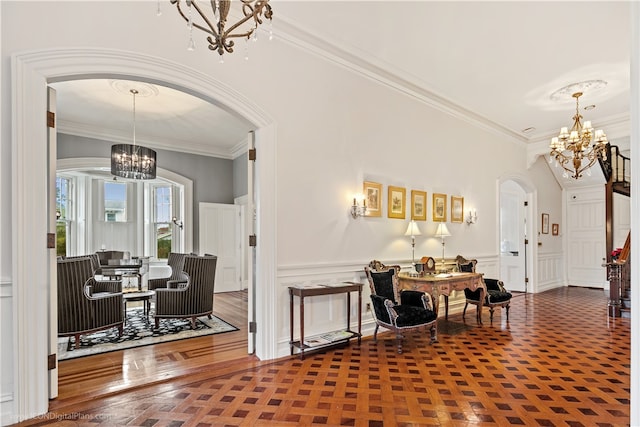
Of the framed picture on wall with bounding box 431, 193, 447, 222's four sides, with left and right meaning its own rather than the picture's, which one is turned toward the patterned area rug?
right

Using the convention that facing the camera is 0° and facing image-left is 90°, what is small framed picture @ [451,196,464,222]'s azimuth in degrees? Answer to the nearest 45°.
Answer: approximately 315°

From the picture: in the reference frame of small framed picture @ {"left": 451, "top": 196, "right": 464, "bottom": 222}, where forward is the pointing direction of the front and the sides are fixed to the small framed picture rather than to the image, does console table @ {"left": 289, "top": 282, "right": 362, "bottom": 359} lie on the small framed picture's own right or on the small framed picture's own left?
on the small framed picture's own right

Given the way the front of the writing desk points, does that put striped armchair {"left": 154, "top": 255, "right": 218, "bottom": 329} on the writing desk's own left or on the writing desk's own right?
on the writing desk's own right

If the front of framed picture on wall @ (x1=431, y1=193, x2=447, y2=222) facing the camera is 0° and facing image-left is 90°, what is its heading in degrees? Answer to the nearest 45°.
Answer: approximately 315°
